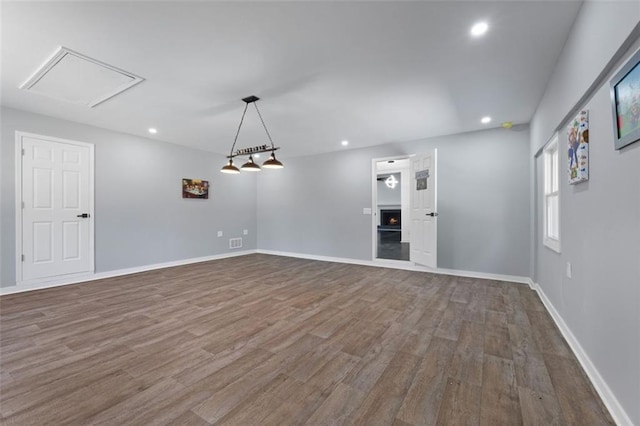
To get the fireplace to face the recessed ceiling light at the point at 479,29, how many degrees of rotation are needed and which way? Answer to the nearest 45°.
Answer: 0° — it already faces it

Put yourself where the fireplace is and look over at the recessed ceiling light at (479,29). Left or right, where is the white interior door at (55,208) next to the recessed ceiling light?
right

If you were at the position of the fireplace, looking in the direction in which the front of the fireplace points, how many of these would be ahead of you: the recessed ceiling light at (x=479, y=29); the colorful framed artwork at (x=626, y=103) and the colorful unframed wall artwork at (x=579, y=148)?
3

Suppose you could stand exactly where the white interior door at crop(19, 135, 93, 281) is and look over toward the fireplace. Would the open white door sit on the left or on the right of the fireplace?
right

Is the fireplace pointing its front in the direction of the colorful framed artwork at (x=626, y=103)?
yes

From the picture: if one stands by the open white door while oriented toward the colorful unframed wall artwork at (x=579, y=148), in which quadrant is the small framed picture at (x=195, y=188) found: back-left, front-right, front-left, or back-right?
back-right

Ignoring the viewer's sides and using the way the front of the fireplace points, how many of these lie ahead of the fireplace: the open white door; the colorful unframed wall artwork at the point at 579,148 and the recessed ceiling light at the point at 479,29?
3

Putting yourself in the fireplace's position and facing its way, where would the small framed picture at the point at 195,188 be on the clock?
The small framed picture is roughly at 1 o'clock from the fireplace.

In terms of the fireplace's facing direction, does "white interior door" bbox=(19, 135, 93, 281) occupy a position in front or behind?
in front

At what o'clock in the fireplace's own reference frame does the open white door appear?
The open white door is roughly at 12 o'clock from the fireplace.

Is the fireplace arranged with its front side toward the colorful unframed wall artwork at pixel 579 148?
yes

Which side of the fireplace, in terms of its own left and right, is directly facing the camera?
front
